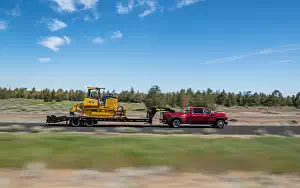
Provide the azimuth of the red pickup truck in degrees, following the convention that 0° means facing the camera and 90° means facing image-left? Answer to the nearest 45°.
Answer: approximately 270°

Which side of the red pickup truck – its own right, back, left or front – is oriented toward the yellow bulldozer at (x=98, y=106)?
back
